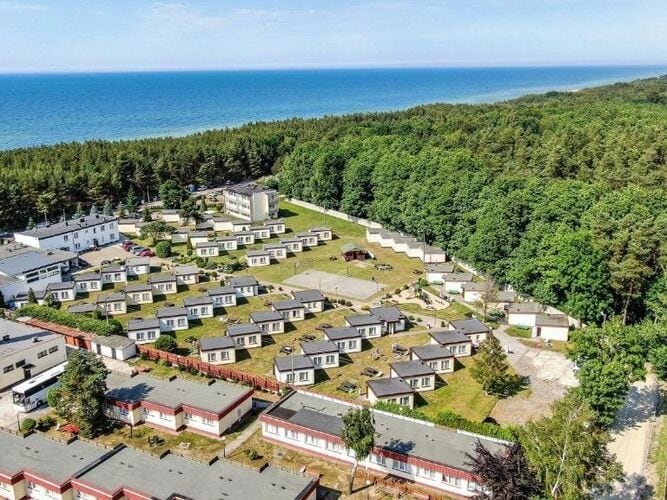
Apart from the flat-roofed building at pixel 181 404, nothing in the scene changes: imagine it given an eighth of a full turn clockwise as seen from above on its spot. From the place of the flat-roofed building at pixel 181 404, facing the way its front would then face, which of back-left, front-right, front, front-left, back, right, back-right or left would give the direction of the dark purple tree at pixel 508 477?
back-left

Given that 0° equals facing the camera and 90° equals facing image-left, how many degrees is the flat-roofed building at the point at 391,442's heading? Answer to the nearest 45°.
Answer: approximately 45°

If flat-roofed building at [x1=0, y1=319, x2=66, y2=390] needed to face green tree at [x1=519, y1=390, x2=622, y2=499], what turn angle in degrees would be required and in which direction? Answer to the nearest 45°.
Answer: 0° — it already faces it

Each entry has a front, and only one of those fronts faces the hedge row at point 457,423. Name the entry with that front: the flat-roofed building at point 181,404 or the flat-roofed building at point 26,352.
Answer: the flat-roofed building at point 26,352

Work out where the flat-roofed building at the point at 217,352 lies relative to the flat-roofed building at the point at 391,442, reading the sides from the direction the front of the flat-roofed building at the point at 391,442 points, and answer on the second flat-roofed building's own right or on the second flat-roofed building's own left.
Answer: on the second flat-roofed building's own right

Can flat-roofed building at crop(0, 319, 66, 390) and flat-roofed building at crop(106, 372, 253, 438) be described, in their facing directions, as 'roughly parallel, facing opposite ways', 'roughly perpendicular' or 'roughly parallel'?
roughly perpendicular

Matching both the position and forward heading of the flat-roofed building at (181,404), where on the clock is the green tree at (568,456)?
The green tree is roughly at 9 o'clock from the flat-roofed building.

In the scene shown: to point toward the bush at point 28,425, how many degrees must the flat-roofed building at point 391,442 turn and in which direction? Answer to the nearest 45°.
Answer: approximately 45° to its right

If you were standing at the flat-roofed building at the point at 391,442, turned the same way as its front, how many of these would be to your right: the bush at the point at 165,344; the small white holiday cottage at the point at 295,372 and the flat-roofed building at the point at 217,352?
3
